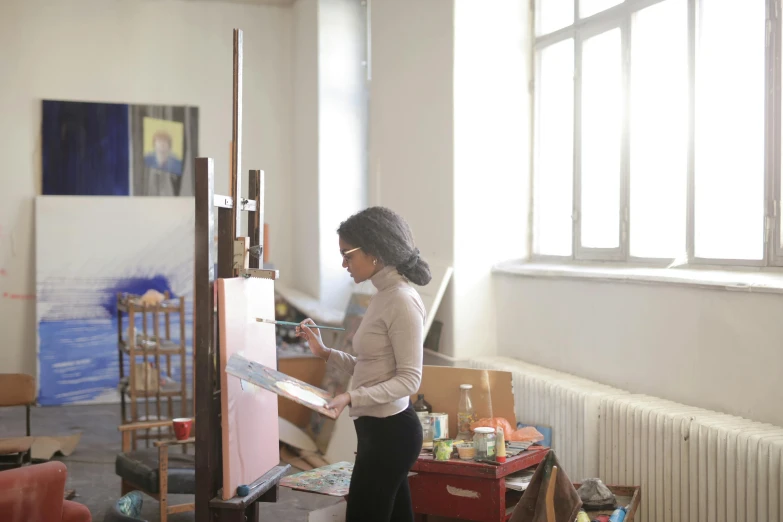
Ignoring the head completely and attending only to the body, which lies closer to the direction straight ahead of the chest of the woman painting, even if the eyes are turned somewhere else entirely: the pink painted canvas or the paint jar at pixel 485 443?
the pink painted canvas

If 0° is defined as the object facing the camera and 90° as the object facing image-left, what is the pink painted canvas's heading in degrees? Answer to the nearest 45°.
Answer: approximately 315°

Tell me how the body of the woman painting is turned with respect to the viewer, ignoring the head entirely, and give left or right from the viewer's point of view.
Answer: facing to the left of the viewer

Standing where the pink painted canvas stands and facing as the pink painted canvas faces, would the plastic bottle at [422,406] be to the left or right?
on its left

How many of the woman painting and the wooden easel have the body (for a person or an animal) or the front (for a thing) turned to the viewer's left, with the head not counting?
1

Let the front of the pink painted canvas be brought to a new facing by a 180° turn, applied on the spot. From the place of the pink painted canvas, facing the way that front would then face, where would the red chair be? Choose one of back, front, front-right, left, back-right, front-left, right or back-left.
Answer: front-left

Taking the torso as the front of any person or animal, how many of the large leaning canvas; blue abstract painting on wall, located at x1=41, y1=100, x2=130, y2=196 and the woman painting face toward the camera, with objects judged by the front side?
2

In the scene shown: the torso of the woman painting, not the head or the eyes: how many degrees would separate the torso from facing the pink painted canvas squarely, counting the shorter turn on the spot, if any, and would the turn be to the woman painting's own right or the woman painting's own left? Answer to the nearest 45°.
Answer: approximately 45° to the woman painting's own right

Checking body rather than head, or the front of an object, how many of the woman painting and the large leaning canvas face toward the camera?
1

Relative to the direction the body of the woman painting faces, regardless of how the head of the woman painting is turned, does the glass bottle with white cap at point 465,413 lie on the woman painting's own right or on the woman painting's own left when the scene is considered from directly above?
on the woman painting's own right

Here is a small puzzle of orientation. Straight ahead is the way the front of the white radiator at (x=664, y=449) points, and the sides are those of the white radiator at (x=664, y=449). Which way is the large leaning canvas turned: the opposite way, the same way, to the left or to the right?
to the left
